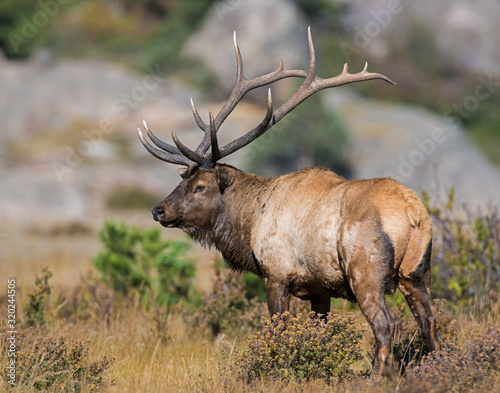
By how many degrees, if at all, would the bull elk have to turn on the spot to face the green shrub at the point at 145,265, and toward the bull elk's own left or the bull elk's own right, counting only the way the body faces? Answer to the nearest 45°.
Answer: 0° — it already faces it

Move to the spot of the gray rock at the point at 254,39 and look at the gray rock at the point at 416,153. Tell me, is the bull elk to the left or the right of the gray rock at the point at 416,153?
right

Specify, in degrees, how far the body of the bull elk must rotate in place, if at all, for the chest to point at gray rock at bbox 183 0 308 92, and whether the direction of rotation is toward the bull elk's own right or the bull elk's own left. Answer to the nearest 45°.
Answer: approximately 45° to the bull elk's own right

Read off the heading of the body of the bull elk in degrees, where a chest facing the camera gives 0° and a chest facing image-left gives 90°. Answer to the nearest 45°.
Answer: approximately 135°

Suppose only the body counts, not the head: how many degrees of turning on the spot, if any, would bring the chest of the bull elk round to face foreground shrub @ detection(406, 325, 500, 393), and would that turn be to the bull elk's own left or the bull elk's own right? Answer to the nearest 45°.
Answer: approximately 180°

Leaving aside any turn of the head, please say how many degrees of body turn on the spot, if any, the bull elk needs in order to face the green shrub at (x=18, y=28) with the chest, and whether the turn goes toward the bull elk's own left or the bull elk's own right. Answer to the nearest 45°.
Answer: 0° — it already faces it

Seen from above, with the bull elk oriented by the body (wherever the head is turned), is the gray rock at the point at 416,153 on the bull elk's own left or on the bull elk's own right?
on the bull elk's own right
